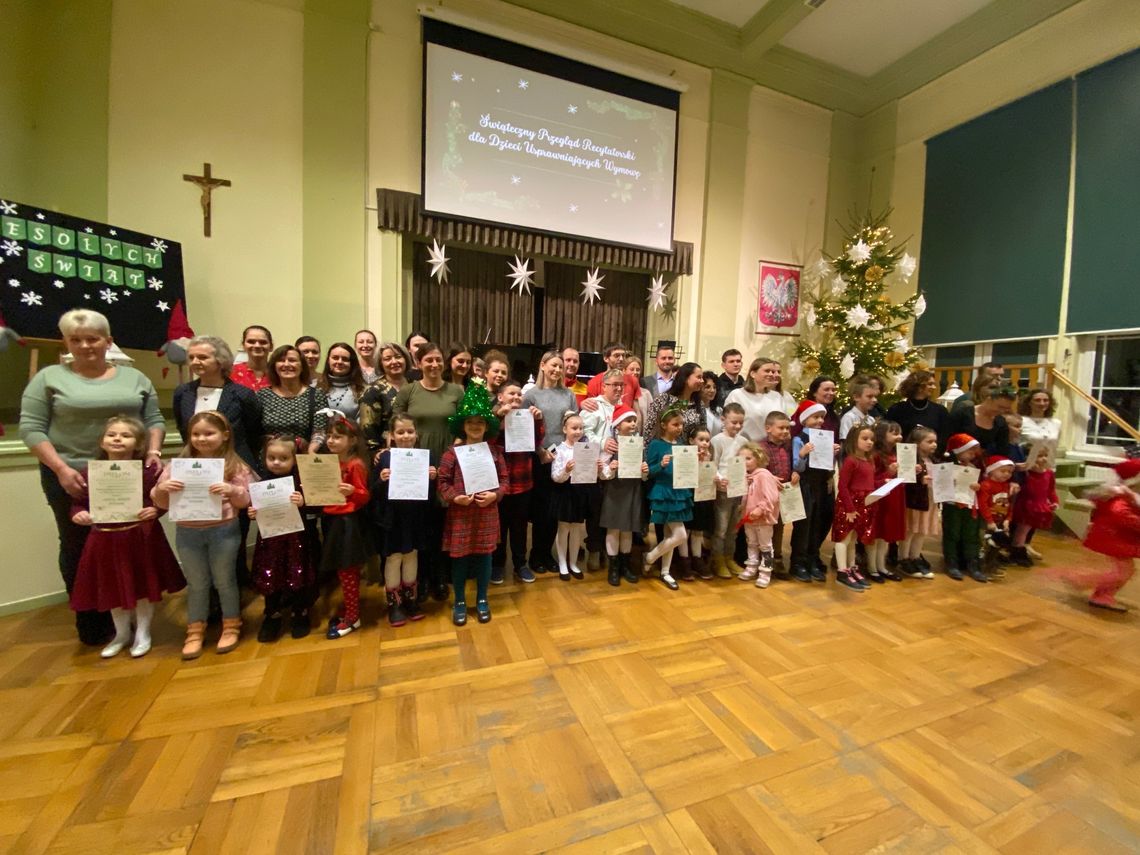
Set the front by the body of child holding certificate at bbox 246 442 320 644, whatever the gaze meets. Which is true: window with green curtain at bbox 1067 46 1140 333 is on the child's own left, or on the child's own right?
on the child's own left

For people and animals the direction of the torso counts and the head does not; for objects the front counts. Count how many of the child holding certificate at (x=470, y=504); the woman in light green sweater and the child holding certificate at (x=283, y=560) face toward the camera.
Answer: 3

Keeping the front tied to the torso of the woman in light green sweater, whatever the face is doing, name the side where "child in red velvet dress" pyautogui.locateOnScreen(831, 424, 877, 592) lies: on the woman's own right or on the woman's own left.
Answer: on the woman's own left

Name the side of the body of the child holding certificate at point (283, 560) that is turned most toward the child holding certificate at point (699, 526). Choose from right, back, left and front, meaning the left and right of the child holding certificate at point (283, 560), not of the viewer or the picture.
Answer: left

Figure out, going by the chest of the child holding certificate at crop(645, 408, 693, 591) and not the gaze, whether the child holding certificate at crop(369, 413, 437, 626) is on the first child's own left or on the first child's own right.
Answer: on the first child's own right

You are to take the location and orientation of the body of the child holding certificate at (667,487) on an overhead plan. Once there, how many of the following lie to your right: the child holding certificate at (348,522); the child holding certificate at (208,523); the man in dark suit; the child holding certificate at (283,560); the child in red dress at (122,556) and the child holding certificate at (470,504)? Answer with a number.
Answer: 5

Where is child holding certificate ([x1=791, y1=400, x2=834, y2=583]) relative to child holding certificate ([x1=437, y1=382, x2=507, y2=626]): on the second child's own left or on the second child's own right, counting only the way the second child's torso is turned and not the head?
on the second child's own left

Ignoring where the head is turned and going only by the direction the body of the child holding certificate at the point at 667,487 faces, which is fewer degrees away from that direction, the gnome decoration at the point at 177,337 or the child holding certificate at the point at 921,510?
the child holding certificate
